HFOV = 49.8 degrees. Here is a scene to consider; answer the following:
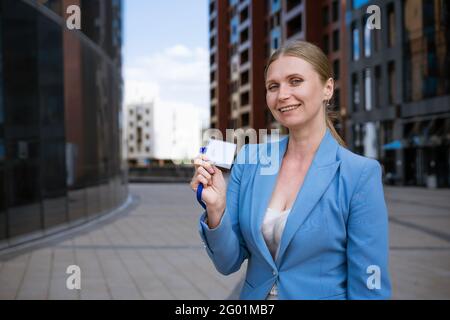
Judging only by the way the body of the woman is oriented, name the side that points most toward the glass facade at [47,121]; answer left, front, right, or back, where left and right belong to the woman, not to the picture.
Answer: right

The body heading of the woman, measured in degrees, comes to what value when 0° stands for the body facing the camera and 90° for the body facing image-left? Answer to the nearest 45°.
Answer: approximately 45°
